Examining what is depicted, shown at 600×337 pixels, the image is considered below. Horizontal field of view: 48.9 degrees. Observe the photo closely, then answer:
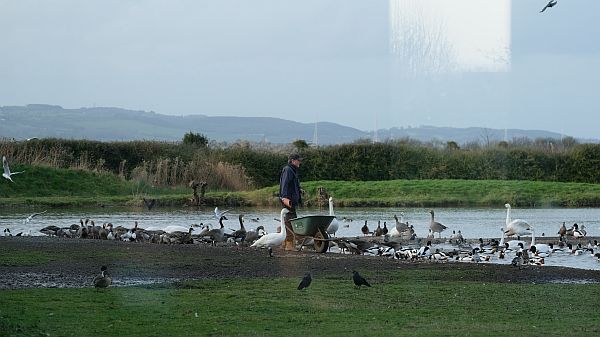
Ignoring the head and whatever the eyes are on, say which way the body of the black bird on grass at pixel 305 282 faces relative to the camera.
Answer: to the viewer's right

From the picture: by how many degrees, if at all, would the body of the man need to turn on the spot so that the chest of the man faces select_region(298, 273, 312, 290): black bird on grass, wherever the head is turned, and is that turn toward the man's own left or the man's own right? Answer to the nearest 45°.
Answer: approximately 90° to the man's own right

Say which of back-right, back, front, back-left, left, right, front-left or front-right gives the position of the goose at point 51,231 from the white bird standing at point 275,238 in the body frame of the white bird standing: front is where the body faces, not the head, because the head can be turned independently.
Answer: back-left

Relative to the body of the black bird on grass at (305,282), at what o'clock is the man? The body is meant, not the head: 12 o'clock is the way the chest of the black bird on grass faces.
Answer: The man is roughly at 9 o'clock from the black bird on grass.

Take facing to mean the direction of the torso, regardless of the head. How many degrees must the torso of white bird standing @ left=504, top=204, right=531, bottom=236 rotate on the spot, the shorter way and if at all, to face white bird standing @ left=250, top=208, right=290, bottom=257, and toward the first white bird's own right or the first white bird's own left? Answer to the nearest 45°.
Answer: approximately 45° to the first white bird's own left

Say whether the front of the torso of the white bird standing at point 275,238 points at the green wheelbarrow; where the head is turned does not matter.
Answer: yes

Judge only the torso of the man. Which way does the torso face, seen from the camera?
to the viewer's right

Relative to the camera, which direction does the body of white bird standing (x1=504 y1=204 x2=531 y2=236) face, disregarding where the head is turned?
to the viewer's left
